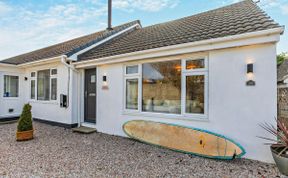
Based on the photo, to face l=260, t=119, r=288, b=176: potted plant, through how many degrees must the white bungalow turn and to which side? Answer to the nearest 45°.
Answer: approximately 90° to its left

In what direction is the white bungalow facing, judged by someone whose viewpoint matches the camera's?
facing the viewer and to the left of the viewer

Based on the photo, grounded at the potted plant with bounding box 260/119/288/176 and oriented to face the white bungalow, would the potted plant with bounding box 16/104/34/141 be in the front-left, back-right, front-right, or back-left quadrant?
front-left
